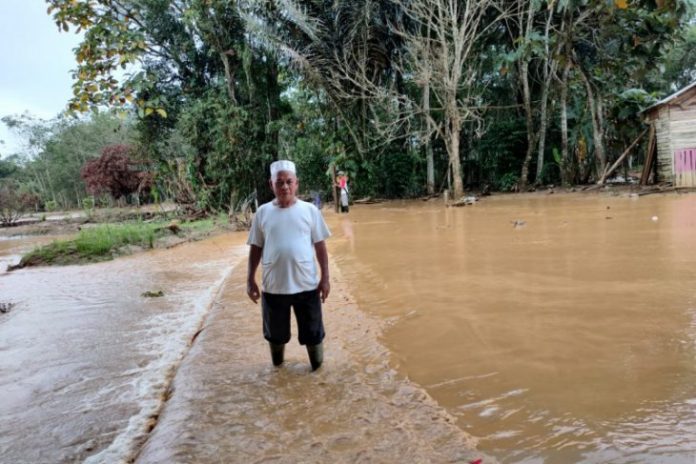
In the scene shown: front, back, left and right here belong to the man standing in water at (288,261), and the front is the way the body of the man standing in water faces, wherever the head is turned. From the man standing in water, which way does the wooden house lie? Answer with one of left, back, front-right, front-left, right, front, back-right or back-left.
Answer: back-left

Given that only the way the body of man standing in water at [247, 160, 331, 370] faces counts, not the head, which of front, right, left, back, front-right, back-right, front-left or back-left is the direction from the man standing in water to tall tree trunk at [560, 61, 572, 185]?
back-left

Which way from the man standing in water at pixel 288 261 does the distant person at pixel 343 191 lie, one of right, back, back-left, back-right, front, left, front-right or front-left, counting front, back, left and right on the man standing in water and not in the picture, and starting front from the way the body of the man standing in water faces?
back

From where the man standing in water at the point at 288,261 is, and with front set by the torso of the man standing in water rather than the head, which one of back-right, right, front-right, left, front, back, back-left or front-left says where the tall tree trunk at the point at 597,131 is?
back-left

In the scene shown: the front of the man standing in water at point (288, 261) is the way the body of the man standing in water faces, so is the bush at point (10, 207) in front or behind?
behind

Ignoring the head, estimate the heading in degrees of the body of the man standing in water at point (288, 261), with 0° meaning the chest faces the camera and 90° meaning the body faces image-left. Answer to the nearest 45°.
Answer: approximately 0°

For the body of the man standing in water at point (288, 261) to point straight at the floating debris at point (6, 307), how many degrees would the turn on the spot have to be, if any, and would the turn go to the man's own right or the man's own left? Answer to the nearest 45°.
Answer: approximately 135° to the man's own right

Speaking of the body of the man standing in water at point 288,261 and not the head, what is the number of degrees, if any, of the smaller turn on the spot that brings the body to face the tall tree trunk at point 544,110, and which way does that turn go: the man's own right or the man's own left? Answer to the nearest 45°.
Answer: approximately 135° to the man's own left

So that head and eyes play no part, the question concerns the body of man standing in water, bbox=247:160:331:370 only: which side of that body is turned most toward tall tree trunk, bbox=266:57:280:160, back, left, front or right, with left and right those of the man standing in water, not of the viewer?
back

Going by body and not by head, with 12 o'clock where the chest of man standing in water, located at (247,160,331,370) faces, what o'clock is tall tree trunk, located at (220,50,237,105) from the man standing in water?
The tall tree trunk is roughly at 6 o'clock from the man standing in water.
